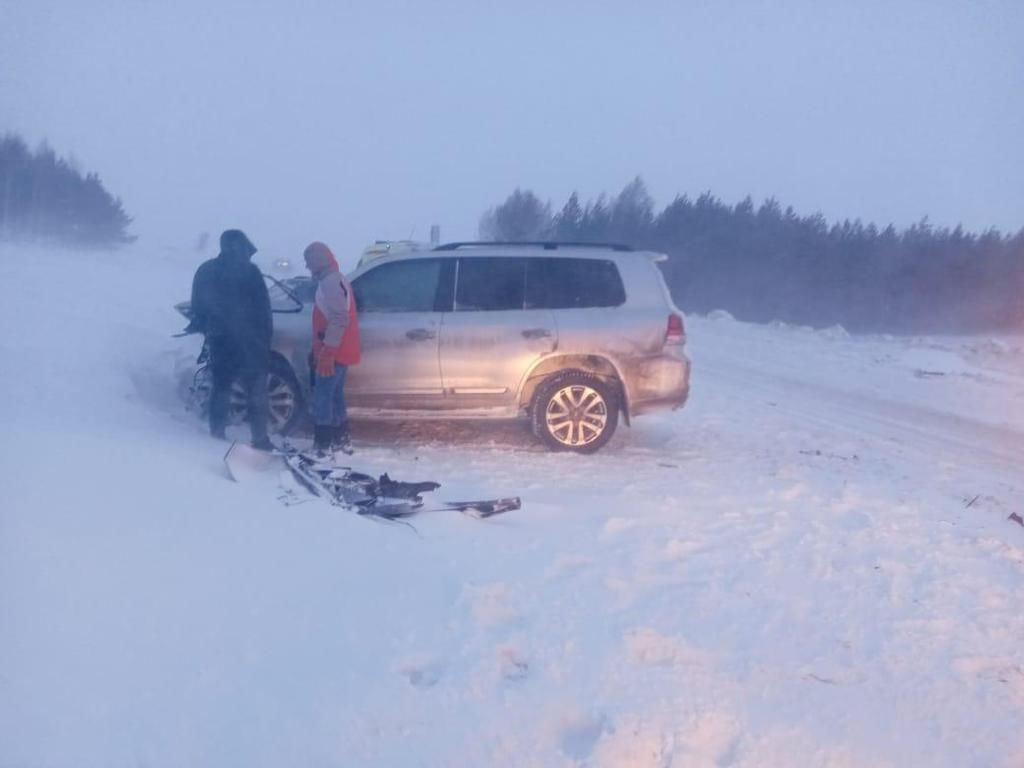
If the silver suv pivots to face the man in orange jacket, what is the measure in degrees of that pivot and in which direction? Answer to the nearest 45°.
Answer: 0° — it already faces them

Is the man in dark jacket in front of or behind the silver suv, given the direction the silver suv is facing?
in front

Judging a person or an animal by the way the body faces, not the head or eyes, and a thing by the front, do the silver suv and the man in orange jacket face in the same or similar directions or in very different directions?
same or similar directions

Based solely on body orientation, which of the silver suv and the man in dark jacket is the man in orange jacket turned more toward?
the man in dark jacket

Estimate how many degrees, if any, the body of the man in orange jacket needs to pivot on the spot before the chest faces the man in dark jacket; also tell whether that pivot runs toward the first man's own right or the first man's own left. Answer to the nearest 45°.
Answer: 0° — they already face them

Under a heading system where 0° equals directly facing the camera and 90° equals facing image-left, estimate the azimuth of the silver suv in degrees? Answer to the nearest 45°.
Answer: approximately 90°

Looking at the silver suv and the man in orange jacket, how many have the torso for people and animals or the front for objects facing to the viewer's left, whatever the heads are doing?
2

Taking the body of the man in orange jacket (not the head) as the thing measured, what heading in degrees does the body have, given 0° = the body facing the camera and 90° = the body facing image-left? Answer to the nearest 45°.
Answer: approximately 90°
